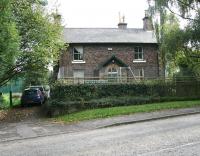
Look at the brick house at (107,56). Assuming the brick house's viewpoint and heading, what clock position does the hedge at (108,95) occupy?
The hedge is roughly at 12 o'clock from the brick house.

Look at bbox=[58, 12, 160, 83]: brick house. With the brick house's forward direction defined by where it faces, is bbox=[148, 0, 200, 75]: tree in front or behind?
in front

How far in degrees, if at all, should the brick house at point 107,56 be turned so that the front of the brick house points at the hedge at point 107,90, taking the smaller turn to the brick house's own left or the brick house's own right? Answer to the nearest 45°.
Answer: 0° — it already faces it

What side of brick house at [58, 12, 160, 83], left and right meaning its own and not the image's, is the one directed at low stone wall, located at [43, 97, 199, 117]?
front

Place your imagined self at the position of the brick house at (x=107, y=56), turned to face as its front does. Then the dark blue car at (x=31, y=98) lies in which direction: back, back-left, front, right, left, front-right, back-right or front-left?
front-right

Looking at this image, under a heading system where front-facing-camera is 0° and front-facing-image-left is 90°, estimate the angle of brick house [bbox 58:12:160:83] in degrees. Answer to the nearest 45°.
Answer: approximately 0°

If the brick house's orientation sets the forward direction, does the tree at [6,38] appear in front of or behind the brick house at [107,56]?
in front

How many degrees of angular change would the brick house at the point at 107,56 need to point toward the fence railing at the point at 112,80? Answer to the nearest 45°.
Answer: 0° — it already faces it
